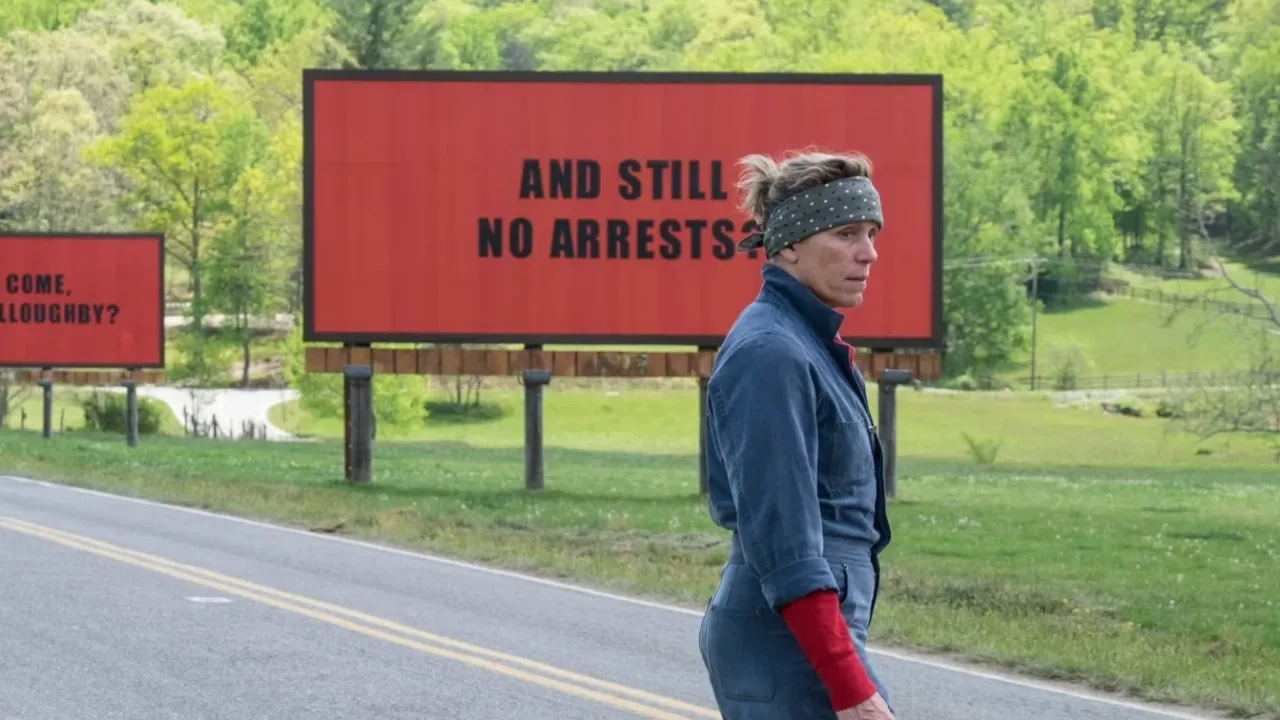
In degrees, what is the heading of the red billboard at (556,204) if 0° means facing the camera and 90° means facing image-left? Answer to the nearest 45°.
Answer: approximately 0°

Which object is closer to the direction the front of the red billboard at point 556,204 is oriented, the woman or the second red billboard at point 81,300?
the woman

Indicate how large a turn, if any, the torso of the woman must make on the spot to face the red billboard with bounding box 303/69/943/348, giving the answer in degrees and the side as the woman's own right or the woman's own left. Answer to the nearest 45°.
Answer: approximately 90° to the woman's own left

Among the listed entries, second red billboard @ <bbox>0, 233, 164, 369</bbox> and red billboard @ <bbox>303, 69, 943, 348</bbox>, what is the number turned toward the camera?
2

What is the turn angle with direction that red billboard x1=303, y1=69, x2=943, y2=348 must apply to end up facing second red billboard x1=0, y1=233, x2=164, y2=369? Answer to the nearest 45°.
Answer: approximately 135° to its right

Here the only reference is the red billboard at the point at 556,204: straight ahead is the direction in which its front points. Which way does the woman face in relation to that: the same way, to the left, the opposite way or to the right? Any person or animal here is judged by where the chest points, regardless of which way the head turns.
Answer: to the left

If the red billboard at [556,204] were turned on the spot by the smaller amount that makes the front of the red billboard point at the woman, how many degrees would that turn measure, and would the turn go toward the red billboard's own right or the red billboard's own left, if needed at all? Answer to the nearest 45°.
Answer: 0° — it already faces them

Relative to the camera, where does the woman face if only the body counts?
to the viewer's right
